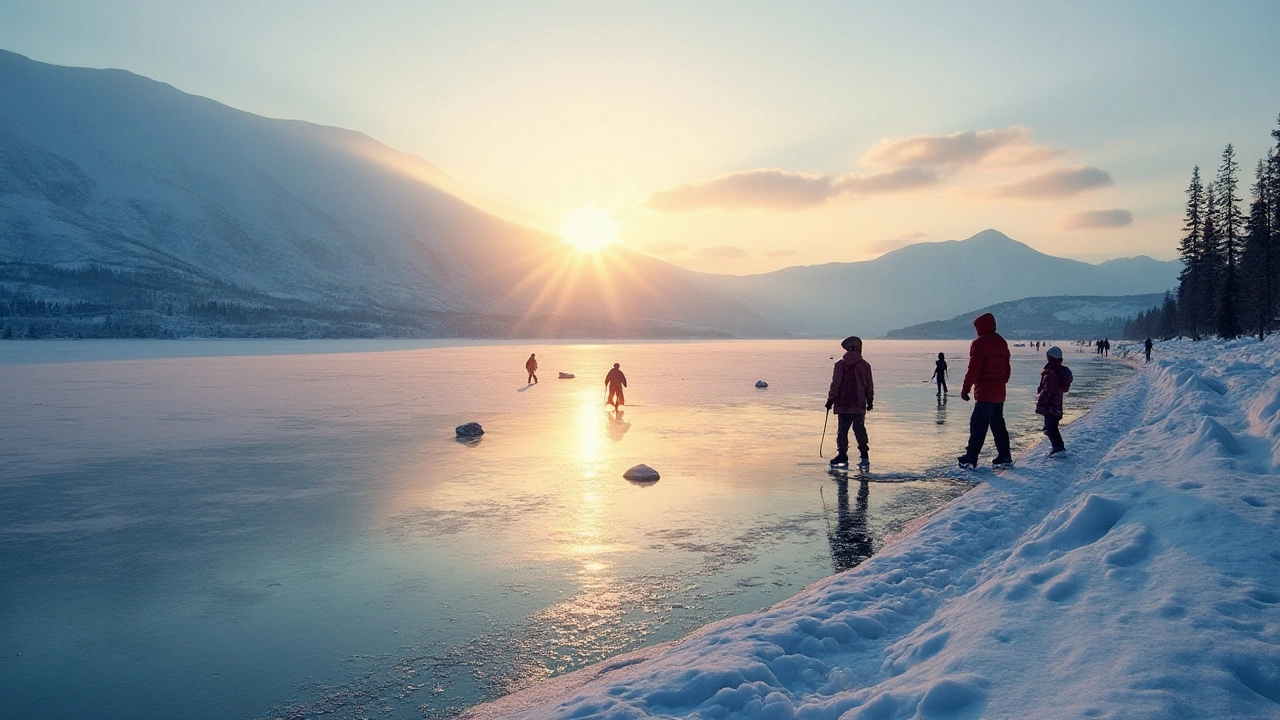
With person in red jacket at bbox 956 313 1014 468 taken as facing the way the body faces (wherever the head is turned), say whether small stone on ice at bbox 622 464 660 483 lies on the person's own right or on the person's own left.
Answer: on the person's own left

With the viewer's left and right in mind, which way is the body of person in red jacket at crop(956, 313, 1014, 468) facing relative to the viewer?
facing away from the viewer and to the left of the viewer

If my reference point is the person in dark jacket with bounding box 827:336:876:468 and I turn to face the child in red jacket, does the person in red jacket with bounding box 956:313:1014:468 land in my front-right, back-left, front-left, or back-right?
front-right

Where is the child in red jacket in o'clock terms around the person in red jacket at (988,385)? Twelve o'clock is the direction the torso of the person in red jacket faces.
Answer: The child in red jacket is roughly at 3 o'clock from the person in red jacket.

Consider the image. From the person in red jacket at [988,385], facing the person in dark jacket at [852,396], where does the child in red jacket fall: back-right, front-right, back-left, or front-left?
back-right

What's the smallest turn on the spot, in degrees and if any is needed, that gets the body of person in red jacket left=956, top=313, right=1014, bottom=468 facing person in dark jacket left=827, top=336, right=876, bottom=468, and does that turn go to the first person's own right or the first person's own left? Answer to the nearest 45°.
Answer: approximately 45° to the first person's own left

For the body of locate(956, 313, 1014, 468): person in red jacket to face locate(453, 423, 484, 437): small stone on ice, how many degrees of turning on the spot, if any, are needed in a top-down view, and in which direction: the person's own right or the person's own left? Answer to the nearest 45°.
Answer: approximately 45° to the person's own left

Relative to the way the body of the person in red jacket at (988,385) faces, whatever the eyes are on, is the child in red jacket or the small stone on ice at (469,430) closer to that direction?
the small stone on ice

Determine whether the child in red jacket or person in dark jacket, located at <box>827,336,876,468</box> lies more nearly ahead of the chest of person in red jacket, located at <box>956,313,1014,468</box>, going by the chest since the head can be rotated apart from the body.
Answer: the person in dark jacket
